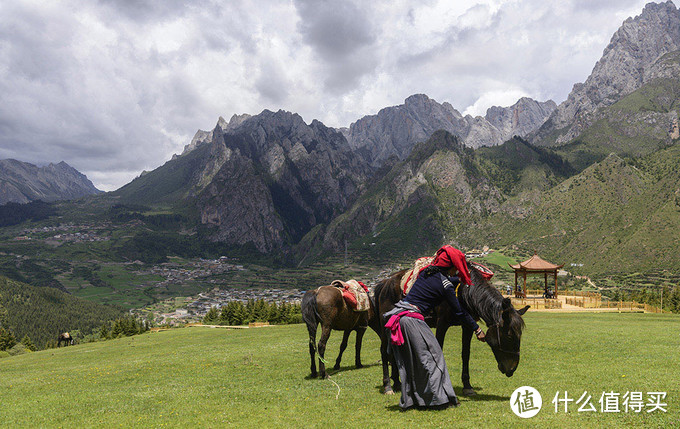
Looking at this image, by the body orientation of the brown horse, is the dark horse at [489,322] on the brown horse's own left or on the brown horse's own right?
on the brown horse's own right

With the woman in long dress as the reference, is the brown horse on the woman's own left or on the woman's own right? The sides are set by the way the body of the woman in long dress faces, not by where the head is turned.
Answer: on the woman's own left

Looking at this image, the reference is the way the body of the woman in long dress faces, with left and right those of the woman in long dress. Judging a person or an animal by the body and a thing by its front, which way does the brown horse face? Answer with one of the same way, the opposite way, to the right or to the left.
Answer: the same way

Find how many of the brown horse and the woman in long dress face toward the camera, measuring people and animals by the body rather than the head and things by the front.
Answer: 0

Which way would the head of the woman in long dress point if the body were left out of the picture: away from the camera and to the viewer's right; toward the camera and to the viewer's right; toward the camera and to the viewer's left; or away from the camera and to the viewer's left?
away from the camera and to the viewer's right

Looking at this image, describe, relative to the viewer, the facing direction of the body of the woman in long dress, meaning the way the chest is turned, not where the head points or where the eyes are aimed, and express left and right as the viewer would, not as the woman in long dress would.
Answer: facing away from the viewer and to the right of the viewer

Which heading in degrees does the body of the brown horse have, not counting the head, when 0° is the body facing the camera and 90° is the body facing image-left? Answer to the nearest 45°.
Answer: approximately 225°
